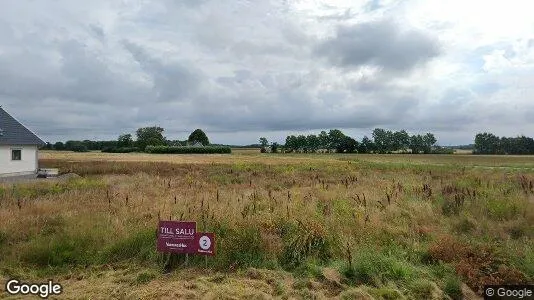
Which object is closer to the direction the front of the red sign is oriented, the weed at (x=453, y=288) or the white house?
the weed

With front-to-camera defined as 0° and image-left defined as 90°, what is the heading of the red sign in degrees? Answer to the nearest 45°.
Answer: approximately 0°

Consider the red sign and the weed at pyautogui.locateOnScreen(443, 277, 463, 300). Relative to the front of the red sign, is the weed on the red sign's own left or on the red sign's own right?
on the red sign's own left

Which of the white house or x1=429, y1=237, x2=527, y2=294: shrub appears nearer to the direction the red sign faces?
the shrub

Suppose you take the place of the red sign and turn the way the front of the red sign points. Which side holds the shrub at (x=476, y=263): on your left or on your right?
on your left

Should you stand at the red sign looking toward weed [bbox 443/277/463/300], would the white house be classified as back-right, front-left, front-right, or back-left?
back-left

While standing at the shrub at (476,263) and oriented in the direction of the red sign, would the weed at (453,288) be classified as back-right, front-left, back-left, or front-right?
front-left

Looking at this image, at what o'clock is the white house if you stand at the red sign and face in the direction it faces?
The white house is roughly at 5 o'clock from the red sign.
